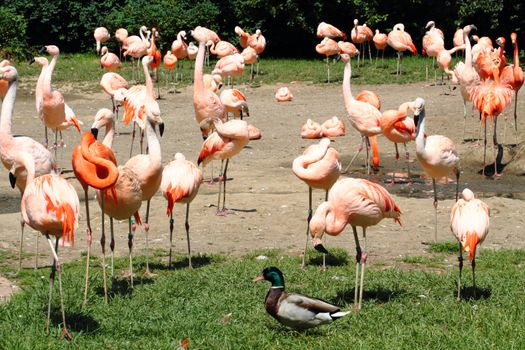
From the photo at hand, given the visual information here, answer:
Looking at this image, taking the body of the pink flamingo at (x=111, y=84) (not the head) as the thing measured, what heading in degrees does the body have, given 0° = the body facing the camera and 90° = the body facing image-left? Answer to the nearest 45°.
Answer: approximately 90°

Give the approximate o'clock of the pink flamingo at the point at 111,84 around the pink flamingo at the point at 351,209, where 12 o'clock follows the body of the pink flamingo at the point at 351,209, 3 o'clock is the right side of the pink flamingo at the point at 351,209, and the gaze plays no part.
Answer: the pink flamingo at the point at 111,84 is roughly at 2 o'clock from the pink flamingo at the point at 351,209.

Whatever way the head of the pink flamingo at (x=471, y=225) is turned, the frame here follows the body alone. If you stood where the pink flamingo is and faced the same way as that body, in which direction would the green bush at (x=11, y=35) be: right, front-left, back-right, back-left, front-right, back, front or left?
front-left

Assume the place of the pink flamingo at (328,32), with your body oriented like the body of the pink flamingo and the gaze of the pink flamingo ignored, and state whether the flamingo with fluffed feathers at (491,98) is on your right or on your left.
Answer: on your left

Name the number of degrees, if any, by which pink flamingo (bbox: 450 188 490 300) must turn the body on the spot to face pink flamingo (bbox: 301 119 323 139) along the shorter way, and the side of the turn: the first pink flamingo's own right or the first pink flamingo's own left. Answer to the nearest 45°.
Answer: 0° — it already faces it

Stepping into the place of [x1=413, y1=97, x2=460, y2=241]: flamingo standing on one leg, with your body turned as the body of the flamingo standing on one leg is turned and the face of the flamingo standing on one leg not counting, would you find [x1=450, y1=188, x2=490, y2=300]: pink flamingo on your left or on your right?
on your left

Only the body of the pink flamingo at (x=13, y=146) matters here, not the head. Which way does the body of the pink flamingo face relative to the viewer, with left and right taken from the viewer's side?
facing to the left of the viewer

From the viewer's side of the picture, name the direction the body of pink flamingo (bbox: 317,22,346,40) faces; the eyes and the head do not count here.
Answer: to the viewer's left

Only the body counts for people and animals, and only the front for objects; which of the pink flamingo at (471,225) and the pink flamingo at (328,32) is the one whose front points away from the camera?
the pink flamingo at (471,225)

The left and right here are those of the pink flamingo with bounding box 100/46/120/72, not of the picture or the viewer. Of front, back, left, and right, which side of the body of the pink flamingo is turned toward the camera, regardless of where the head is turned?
left

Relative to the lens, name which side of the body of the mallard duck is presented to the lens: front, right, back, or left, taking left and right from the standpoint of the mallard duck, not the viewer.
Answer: left

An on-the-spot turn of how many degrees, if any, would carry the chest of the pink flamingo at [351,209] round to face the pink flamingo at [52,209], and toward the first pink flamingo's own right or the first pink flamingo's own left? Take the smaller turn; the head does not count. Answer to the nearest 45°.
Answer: approximately 45° to the first pink flamingo's own left
